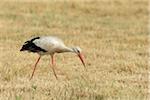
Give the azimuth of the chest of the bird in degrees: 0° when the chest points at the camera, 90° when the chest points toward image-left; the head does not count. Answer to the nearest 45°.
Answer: approximately 270°
